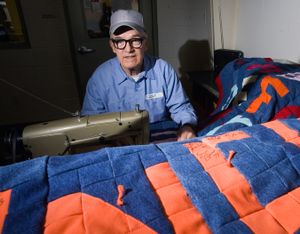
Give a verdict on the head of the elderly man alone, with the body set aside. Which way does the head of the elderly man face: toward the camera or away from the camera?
toward the camera

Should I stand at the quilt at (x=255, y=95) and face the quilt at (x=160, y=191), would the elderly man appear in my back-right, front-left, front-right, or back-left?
front-right

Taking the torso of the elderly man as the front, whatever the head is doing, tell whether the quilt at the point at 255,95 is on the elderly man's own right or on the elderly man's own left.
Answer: on the elderly man's own left

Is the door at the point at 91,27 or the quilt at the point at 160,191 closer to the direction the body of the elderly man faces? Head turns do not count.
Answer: the quilt

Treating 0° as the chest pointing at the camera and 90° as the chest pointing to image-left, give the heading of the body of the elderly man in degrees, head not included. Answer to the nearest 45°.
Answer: approximately 0°

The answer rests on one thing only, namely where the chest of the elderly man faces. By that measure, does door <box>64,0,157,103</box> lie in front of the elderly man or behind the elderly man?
behind

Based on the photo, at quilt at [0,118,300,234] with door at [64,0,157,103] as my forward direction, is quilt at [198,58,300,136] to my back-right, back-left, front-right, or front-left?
front-right

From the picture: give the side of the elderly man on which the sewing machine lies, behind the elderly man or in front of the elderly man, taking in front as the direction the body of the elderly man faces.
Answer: in front

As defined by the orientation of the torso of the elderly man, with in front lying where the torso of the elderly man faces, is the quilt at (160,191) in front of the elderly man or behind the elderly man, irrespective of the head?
in front

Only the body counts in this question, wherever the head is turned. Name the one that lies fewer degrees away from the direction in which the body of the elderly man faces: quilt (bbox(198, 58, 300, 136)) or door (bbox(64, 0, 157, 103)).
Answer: the quilt
